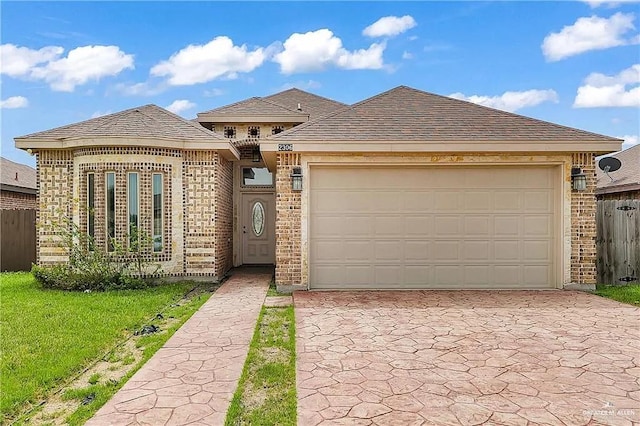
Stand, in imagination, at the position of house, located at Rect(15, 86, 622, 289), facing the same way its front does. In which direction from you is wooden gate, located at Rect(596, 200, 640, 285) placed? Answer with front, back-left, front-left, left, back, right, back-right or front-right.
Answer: left

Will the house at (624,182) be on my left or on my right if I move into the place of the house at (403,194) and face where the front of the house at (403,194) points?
on my left

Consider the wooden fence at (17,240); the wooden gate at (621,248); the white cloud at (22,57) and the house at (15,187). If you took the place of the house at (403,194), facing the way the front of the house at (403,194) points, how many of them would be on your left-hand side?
1

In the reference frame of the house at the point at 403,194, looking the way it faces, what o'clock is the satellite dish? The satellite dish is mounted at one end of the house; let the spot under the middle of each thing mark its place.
The satellite dish is roughly at 8 o'clock from the house.

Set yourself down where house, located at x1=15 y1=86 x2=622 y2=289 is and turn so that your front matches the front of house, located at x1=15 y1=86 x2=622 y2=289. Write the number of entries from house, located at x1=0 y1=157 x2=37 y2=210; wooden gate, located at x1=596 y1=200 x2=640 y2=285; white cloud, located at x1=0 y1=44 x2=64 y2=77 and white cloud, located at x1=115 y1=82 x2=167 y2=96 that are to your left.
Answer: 1

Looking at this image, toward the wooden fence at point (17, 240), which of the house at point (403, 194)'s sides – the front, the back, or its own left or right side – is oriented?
right

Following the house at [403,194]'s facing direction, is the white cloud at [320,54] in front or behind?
behind

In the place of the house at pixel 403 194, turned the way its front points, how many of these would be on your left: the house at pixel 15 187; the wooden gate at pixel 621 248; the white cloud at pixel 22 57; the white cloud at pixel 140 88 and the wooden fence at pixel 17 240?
1

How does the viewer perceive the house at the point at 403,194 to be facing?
facing the viewer

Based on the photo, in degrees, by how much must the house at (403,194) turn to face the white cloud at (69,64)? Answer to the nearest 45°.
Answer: approximately 135° to its right

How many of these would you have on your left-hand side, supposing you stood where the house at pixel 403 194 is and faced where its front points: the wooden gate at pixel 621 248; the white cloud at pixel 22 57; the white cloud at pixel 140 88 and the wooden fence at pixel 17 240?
1

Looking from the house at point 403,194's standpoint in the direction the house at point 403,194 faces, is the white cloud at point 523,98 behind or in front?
behind

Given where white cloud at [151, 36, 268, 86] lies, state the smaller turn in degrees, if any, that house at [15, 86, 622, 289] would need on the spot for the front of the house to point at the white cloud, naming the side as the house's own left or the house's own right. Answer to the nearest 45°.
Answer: approximately 135° to the house's own right
